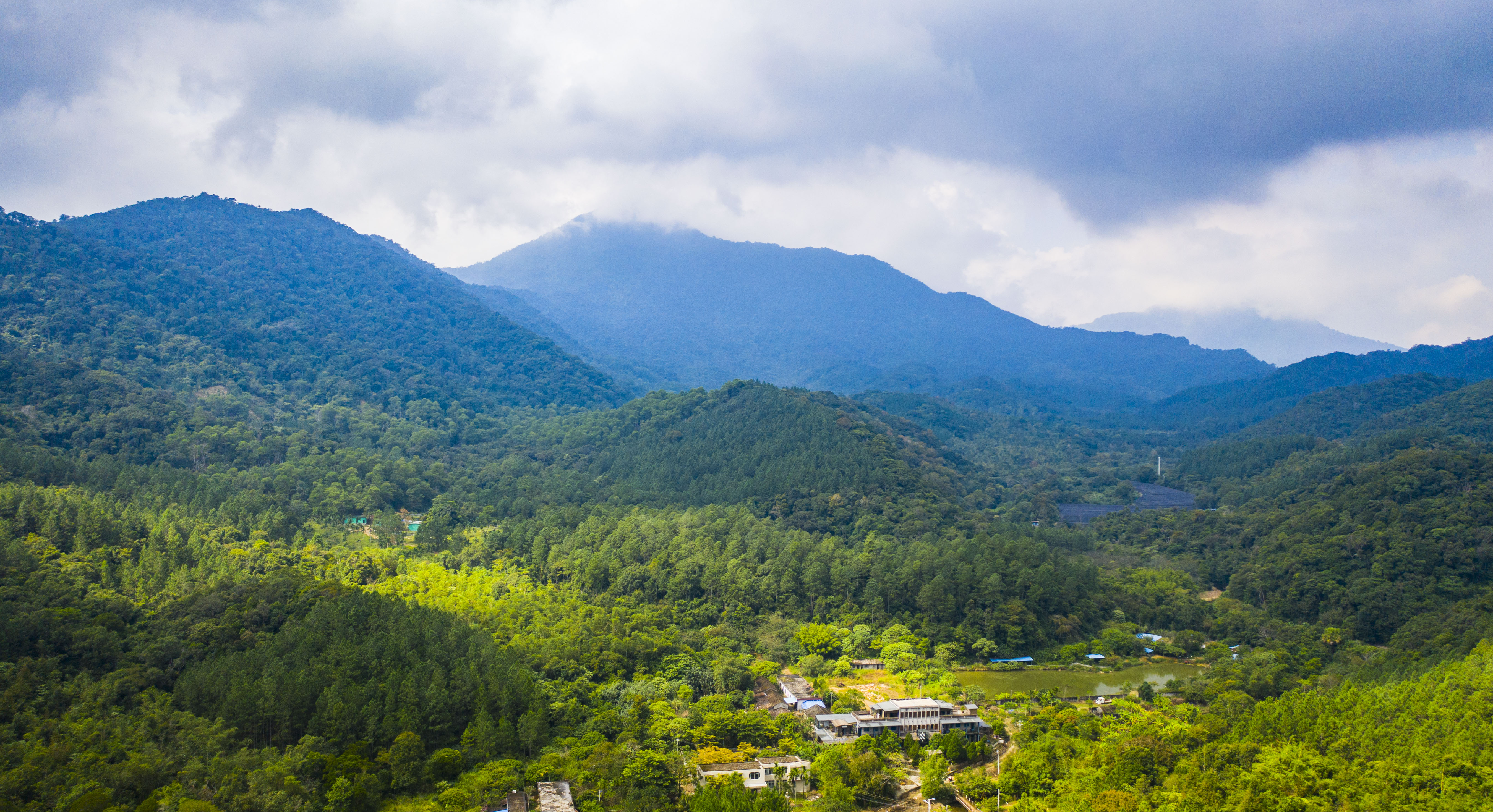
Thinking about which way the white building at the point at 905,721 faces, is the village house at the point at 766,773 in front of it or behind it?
in front

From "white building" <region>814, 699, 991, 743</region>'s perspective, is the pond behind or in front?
behind

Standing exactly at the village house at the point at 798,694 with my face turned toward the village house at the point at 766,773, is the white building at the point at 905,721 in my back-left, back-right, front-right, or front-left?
front-left

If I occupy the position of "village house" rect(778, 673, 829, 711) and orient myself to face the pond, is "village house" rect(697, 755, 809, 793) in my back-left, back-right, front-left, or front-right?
back-right

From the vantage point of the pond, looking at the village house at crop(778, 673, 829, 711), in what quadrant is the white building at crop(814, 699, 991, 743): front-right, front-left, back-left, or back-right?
front-left

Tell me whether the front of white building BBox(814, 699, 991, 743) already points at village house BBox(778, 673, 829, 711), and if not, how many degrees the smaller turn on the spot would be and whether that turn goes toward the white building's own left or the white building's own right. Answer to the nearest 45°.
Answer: approximately 135° to the white building's own right

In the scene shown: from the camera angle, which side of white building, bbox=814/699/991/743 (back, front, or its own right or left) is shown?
front
